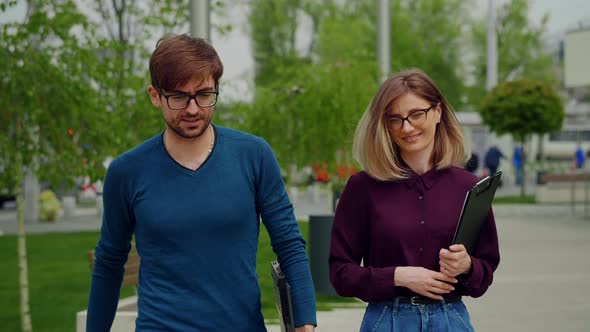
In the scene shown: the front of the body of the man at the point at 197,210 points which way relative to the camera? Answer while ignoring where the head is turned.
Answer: toward the camera

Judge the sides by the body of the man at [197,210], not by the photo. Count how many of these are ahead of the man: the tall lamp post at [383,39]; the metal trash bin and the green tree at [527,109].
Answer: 0

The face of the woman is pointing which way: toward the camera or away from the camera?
toward the camera

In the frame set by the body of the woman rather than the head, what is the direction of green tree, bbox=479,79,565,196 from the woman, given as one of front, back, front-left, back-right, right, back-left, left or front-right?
back

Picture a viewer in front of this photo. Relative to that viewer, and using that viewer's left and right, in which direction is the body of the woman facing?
facing the viewer

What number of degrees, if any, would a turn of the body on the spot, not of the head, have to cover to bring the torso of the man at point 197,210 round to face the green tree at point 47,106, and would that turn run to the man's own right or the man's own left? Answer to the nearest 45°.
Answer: approximately 180°

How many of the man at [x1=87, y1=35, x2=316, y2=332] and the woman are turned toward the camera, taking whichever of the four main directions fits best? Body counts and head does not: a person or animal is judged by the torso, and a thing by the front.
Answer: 2

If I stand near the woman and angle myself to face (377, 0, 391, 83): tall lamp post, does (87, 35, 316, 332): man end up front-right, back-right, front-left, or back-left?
back-left

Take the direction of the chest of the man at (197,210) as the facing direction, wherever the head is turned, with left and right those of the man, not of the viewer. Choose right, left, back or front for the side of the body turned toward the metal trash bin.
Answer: back

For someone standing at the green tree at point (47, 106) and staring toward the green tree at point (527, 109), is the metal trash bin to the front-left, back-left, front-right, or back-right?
front-right

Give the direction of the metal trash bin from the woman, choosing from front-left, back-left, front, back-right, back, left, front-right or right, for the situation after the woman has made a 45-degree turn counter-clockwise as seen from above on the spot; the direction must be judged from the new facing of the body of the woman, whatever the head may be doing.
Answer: back-left

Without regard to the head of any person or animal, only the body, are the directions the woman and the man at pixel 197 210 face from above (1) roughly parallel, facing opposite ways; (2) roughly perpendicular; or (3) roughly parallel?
roughly parallel

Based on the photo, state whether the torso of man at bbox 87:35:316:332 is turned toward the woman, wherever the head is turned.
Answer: no

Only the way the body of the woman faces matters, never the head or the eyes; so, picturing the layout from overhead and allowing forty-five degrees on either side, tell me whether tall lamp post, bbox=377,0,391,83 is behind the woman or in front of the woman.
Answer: behind

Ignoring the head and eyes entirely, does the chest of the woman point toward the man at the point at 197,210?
no

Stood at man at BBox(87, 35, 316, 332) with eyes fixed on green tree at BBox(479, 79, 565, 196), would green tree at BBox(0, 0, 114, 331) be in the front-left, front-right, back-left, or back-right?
front-left

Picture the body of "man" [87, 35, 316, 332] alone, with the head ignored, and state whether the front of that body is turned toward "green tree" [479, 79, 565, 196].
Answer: no
